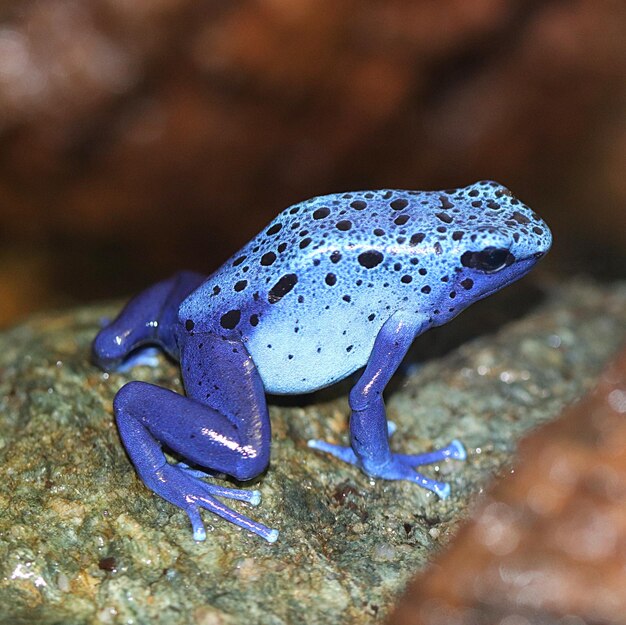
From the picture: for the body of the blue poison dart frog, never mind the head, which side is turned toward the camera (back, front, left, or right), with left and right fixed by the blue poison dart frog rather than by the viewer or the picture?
right
